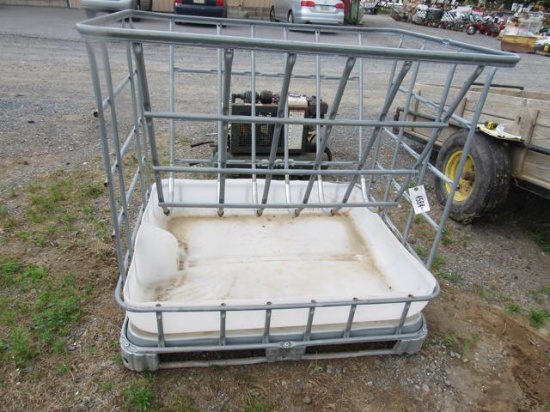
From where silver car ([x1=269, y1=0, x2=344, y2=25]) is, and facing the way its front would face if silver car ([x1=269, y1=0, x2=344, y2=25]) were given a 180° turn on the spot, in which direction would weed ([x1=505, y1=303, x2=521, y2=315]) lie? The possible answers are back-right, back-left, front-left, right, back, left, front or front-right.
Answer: front-right

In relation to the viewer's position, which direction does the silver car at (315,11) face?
facing away from the viewer and to the left of the viewer

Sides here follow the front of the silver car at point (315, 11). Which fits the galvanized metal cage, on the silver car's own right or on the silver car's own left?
on the silver car's own left

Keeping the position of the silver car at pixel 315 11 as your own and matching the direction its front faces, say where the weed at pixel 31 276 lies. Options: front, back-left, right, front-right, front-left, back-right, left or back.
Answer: back-left

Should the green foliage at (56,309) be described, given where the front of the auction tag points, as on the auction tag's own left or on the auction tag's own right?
on the auction tag's own right

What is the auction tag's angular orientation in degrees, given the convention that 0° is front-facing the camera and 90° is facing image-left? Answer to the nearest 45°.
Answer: approximately 0°

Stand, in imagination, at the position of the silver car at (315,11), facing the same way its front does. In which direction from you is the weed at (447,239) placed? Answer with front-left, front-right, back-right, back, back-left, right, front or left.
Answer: back-left

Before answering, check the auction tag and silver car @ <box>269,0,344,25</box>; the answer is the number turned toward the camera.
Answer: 1

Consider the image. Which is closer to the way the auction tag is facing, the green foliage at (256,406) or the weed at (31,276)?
the green foliage
